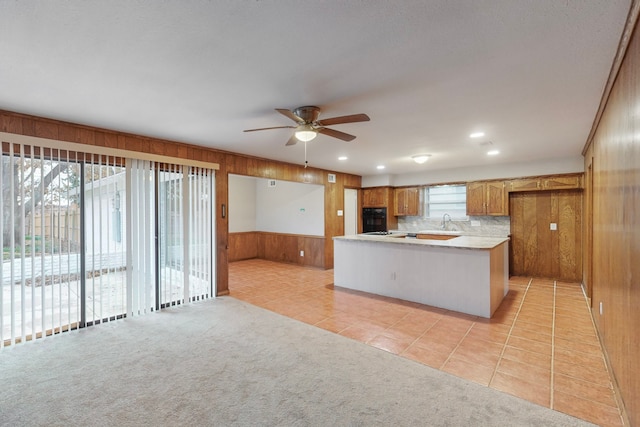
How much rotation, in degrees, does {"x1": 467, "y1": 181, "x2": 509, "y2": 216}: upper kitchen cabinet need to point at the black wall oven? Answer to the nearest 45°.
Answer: approximately 90° to its right

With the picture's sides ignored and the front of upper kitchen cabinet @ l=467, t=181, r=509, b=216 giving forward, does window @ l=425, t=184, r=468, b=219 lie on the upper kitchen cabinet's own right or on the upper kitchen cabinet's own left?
on the upper kitchen cabinet's own right

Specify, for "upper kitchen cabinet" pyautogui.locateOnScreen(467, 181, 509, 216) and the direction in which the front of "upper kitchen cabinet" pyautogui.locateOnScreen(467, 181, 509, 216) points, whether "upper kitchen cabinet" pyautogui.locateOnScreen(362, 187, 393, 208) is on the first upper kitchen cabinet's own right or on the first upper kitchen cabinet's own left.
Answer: on the first upper kitchen cabinet's own right

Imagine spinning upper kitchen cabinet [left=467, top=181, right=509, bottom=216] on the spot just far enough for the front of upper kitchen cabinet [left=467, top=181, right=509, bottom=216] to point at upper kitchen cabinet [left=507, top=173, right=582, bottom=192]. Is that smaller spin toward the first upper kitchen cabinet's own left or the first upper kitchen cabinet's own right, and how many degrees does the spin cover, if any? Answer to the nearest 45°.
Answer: approximately 90° to the first upper kitchen cabinet's own left

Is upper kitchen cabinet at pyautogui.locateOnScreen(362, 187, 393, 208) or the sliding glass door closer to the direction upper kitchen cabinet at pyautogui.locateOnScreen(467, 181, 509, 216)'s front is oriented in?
the sliding glass door

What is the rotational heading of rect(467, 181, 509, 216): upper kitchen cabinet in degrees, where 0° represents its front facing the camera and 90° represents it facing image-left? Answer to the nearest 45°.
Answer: approximately 0°

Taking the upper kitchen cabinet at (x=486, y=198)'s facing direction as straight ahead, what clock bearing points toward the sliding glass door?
The sliding glass door is roughly at 1 o'clock from the upper kitchen cabinet.

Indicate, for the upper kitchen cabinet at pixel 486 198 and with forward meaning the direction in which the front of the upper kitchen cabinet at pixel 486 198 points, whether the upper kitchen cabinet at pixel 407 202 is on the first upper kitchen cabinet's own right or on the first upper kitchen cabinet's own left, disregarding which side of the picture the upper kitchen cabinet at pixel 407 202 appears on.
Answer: on the first upper kitchen cabinet's own right
